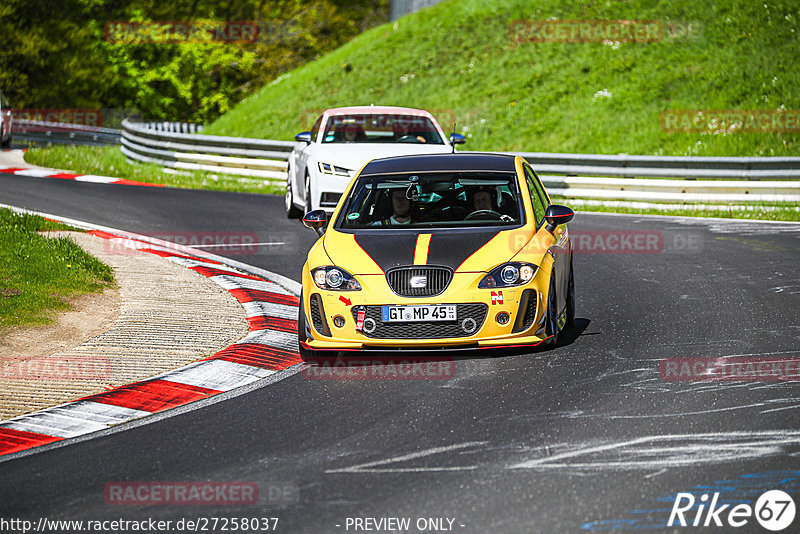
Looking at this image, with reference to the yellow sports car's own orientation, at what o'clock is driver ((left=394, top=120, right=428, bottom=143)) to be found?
The driver is roughly at 6 o'clock from the yellow sports car.

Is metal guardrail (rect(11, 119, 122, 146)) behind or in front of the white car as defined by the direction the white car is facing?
behind

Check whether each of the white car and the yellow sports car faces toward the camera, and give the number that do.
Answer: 2

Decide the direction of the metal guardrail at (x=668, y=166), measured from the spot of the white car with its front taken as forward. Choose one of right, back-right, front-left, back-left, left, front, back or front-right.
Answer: back-left

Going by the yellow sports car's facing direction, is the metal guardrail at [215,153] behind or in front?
behind

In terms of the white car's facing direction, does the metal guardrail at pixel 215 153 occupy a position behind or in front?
behind

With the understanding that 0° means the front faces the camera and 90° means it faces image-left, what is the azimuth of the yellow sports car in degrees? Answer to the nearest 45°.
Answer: approximately 0°

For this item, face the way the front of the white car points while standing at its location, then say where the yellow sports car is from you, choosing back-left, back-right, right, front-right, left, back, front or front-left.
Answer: front

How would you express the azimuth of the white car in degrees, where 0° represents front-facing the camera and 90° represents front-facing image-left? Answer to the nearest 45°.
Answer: approximately 0°

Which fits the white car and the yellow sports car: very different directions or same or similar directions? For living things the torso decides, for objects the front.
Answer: same or similar directions

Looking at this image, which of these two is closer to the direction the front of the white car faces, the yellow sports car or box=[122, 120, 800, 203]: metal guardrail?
the yellow sports car
